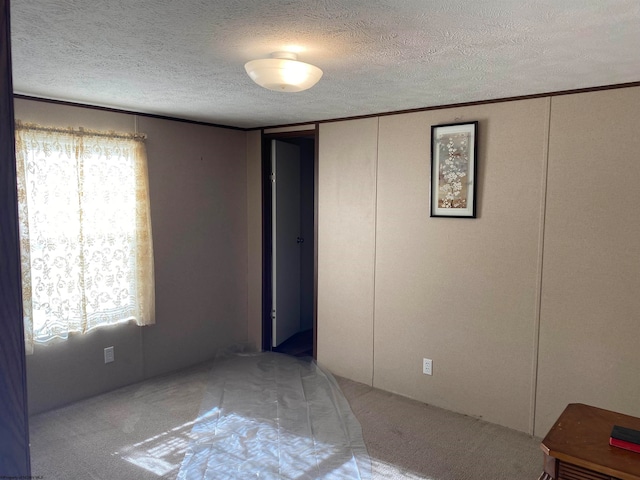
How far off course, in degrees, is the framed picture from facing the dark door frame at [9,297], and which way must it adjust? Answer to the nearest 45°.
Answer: approximately 45° to its left

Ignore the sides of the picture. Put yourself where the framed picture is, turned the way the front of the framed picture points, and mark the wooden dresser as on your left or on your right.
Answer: on your left

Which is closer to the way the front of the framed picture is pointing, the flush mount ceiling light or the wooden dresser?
the flush mount ceiling light

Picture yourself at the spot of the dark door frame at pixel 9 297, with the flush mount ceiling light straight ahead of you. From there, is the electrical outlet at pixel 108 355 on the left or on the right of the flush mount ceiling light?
left

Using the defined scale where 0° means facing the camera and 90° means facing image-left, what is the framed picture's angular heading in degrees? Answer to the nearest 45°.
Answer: approximately 45°

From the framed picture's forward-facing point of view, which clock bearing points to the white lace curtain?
The white lace curtain is roughly at 1 o'clock from the framed picture.

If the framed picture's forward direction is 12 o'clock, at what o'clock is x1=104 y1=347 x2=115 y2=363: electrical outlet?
The electrical outlet is roughly at 1 o'clock from the framed picture.

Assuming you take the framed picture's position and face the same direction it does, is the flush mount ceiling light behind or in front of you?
in front

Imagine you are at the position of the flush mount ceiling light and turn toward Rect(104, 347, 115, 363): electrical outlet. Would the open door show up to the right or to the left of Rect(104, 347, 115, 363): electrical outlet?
right
